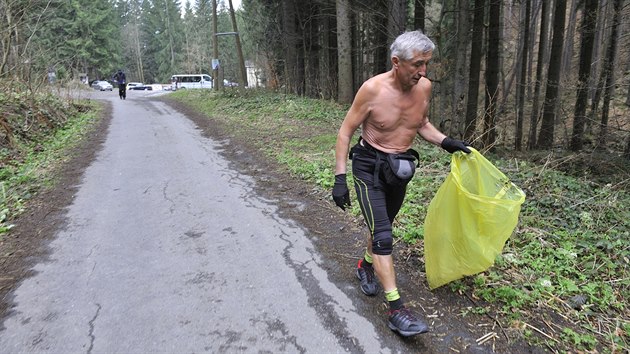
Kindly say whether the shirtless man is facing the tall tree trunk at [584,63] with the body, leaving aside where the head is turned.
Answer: no

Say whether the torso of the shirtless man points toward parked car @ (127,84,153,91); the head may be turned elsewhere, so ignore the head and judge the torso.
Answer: no

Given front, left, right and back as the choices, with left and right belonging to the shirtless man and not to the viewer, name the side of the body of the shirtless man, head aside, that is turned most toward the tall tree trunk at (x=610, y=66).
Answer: left

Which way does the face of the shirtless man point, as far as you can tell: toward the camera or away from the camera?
toward the camera

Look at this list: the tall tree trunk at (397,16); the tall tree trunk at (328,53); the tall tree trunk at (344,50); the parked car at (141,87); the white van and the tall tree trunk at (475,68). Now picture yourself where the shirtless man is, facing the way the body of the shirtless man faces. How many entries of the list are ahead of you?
0

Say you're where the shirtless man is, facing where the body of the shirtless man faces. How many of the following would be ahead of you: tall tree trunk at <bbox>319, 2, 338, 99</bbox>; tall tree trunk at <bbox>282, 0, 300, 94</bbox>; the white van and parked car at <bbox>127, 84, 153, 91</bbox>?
0

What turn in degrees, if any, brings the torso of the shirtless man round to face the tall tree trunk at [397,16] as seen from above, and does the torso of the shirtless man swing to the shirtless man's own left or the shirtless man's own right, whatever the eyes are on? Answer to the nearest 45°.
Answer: approximately 135° to the shirtless man's own left

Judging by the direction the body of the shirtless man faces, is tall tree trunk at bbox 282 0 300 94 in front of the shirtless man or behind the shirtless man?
behind

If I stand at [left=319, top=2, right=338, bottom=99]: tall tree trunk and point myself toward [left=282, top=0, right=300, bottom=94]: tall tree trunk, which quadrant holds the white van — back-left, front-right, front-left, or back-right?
front-right

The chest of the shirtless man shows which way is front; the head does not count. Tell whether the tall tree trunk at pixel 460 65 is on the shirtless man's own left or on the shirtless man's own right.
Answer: on the shirtless man's own left

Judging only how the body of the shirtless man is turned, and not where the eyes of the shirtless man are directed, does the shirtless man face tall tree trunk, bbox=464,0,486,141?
no

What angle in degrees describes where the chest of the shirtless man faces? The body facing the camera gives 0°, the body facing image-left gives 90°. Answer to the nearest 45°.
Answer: approximately 315°

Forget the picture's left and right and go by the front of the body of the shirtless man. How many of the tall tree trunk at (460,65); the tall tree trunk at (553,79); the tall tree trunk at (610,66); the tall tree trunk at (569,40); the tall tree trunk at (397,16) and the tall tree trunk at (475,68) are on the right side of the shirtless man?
0
